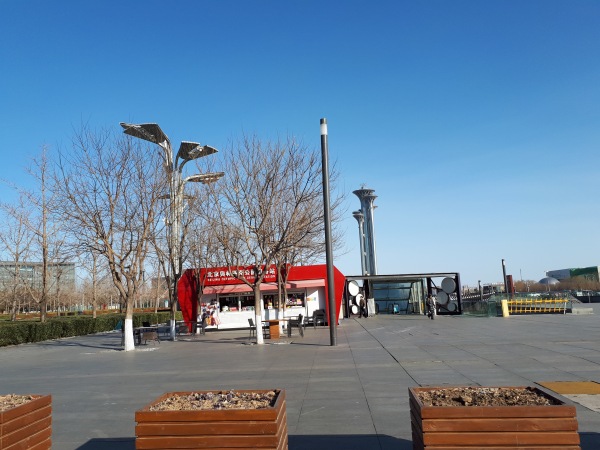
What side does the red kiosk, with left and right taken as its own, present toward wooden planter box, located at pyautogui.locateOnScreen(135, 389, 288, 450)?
front

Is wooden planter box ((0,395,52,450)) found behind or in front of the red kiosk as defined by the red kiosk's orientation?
in front

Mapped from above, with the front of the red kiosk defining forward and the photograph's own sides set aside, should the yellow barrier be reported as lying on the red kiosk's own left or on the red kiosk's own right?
on the red kiosk's own left

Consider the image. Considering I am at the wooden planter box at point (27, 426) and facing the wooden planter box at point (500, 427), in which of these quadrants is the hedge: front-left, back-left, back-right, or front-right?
back-left

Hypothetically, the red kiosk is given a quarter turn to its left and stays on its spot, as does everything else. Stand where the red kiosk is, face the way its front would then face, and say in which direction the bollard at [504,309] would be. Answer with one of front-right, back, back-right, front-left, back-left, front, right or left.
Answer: front

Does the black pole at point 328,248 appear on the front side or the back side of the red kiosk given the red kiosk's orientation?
on the front side

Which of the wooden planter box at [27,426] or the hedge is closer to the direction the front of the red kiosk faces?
the wooden planter box

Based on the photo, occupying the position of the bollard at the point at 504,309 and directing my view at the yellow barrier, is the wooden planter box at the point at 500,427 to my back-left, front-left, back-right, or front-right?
back-right

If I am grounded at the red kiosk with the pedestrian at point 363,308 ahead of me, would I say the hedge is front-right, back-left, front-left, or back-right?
back-left

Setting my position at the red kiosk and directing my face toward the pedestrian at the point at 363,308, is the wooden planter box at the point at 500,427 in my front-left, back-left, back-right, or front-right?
back-right

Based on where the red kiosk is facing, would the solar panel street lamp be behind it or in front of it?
in front

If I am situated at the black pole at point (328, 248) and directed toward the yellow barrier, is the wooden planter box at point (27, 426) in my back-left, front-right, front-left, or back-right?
back-right

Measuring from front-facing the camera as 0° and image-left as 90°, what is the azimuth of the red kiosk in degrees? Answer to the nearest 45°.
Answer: approximately 0°
